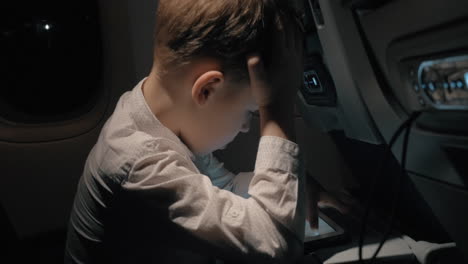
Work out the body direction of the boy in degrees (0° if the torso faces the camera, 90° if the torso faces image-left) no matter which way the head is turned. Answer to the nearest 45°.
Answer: approximately 270°
